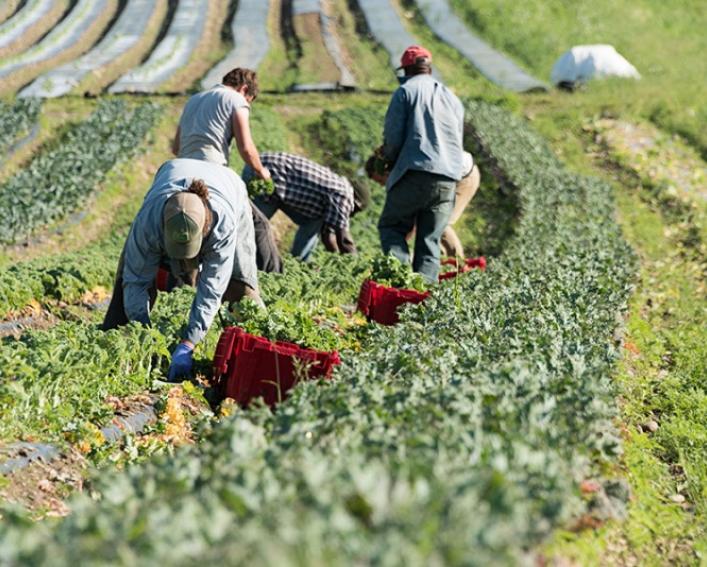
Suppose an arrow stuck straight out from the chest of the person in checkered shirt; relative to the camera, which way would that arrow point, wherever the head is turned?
to the viewer's right

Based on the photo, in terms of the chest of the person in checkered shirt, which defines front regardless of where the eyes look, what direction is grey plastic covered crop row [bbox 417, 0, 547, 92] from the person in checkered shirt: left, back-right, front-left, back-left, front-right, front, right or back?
left

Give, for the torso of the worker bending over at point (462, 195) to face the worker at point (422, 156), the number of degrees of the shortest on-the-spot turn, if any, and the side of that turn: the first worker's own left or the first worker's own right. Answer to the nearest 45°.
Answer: approximately 90° to the first worker's own left

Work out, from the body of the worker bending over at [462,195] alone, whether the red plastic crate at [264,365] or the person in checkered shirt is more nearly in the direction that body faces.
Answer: the person in checkered shirt

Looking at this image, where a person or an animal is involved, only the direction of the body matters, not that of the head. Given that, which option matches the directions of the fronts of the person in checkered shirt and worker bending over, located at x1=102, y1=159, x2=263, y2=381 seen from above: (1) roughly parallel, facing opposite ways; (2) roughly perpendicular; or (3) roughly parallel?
roughly perpendicular

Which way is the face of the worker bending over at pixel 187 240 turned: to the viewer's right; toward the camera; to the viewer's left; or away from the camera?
toward the camera

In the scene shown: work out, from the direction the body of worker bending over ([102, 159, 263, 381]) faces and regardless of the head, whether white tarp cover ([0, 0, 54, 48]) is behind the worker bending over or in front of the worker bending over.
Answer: behind

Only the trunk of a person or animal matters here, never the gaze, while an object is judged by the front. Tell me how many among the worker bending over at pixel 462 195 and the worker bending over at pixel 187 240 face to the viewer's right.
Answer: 0

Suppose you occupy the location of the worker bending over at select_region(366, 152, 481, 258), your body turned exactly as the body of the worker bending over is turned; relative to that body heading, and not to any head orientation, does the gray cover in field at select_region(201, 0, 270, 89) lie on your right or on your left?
on your right

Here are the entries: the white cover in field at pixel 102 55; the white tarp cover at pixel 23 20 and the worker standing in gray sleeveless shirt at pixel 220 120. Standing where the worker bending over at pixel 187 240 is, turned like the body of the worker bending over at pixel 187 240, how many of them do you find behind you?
3

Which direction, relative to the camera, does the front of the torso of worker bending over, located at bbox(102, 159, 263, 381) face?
toward the camera

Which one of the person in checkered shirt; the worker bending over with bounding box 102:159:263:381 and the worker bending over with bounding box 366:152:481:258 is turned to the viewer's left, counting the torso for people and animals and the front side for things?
the worker bending over with bounding box 366:152:481:258

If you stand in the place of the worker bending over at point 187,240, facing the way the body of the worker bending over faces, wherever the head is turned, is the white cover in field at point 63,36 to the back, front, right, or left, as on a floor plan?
back
